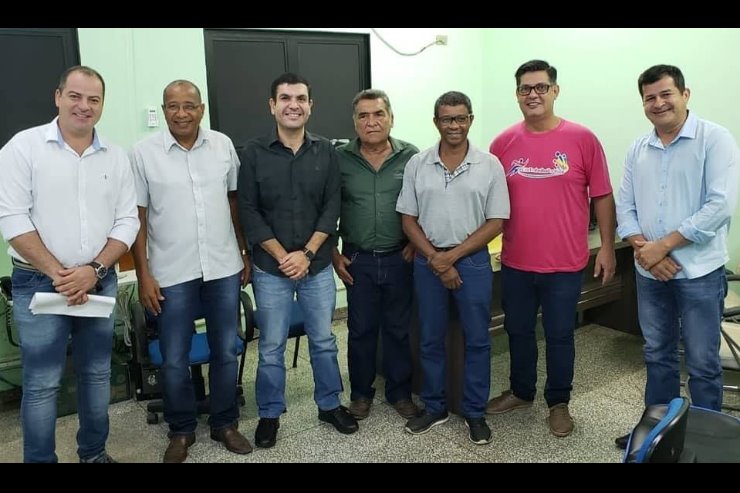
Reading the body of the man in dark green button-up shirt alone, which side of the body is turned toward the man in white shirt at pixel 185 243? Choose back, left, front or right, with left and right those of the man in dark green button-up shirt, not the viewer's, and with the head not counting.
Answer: right

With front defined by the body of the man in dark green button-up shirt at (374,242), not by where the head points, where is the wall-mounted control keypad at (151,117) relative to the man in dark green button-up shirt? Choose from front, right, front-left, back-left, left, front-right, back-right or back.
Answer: back-right

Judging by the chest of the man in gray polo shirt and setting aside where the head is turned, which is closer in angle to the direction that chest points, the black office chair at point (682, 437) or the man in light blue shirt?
the black office chair

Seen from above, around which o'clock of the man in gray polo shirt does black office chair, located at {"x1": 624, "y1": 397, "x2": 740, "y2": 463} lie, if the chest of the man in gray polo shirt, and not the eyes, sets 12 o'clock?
The black office chair is roughly at 11 o'clock from the man in gray polo shirt.

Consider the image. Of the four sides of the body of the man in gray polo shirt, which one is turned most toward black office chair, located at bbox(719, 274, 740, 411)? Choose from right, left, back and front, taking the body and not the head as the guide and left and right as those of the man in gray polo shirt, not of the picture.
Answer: left

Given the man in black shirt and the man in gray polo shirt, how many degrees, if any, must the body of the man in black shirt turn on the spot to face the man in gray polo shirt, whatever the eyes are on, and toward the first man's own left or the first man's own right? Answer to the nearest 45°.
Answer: approximately 90° to the first man's own left

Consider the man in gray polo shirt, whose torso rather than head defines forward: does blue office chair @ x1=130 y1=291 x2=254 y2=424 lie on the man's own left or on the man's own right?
on the man's own right

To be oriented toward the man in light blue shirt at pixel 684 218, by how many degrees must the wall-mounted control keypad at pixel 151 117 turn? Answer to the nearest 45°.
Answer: approximately 45° to its left

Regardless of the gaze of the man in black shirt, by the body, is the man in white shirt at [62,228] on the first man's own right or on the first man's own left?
on the first man's own right

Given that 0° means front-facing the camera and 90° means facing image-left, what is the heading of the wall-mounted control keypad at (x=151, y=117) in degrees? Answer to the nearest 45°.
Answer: approximately 0°
